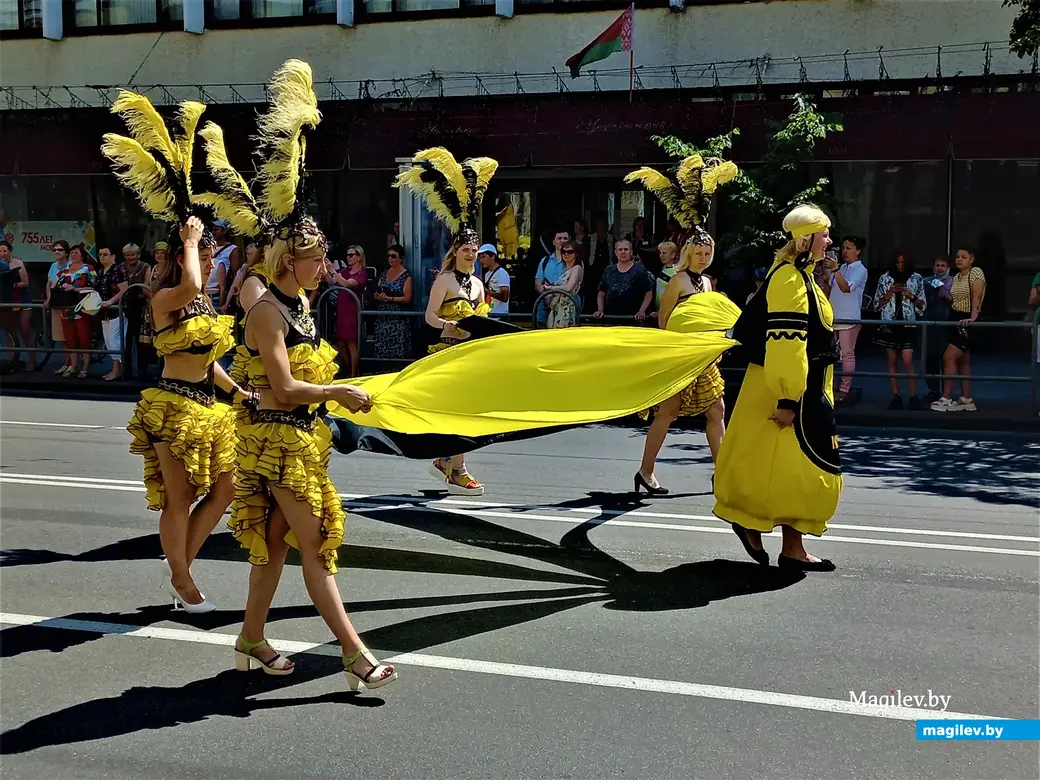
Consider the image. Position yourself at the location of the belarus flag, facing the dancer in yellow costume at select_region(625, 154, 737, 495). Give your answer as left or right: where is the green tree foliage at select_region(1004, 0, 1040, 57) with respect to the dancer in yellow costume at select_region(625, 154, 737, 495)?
left

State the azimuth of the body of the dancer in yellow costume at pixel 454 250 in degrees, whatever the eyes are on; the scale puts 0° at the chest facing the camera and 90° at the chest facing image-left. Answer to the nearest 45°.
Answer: approximately 315°

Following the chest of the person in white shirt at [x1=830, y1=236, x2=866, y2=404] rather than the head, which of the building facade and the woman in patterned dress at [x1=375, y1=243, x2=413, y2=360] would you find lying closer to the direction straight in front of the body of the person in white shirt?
the woman in patterned dress

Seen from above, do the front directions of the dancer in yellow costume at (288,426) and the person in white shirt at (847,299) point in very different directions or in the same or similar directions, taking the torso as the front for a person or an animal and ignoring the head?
very different directions

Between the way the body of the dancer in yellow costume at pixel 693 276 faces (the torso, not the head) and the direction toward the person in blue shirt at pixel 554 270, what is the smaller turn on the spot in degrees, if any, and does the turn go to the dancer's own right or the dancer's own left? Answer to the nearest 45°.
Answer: approximately 135° to the dancer's own left

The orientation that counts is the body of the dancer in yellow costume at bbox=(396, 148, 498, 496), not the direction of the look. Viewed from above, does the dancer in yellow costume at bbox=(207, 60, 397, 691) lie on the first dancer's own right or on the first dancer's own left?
on the first dancer's own right

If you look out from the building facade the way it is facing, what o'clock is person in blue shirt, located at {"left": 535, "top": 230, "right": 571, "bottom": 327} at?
The person in blue shirt is roughly at 12 o'clock from the building facade.

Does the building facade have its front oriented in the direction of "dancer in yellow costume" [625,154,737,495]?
yes

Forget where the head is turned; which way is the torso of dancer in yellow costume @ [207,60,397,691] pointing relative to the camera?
to the viewer's right
